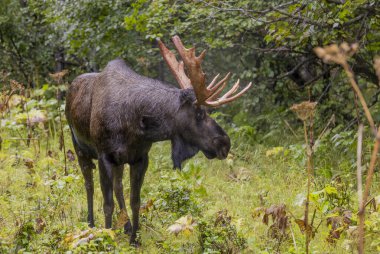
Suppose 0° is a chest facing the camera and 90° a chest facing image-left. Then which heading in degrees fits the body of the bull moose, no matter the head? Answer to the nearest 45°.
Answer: approximately 315°

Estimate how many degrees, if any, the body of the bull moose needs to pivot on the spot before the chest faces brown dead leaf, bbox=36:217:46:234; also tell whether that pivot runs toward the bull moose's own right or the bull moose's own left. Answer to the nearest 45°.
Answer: approximately 135° to the bull moose's own right
